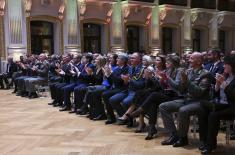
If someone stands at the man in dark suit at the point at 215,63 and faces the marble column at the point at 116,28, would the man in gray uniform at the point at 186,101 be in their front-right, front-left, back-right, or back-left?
back-left

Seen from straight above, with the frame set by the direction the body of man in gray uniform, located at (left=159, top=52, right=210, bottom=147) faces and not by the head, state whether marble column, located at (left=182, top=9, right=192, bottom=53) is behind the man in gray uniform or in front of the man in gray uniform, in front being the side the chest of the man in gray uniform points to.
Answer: behind

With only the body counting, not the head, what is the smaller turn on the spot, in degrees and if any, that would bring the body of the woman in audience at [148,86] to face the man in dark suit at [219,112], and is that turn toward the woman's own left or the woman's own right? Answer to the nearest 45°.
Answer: approximately 90° to the woman's own left

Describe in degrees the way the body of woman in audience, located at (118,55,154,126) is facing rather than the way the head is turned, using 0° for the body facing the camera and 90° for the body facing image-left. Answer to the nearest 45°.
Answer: approximately 45°

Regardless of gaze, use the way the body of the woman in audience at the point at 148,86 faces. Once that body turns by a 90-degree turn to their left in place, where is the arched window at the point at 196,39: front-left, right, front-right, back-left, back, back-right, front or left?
back-left

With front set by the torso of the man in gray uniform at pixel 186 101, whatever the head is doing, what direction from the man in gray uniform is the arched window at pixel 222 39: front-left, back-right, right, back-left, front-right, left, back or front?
back-right

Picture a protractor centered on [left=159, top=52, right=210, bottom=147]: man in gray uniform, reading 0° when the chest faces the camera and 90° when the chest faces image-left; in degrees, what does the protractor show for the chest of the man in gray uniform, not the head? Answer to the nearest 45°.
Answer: approximately 45°

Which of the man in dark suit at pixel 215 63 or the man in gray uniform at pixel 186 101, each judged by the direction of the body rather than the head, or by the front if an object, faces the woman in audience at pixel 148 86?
the man in dark suit at pixel 215 63
